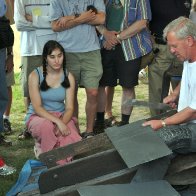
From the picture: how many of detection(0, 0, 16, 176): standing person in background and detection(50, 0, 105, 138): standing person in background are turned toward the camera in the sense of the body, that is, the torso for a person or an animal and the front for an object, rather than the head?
1

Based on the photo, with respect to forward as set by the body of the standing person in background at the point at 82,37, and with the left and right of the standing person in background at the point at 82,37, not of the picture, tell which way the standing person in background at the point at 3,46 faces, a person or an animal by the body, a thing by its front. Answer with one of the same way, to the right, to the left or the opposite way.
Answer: to the left

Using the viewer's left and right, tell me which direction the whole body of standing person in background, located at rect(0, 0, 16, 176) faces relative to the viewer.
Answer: facing to the right of the viewer

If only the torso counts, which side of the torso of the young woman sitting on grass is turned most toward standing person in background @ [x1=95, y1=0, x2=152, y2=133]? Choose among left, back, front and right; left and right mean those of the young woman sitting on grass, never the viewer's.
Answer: left

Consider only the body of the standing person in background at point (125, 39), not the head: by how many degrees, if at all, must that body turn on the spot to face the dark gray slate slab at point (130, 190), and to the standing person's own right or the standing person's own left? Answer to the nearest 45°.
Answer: approximately 45° to the standing person's own left
